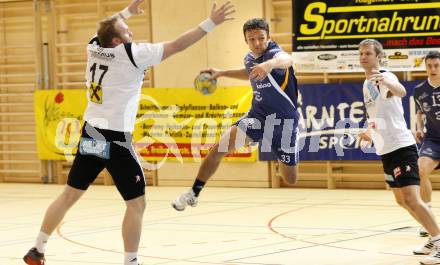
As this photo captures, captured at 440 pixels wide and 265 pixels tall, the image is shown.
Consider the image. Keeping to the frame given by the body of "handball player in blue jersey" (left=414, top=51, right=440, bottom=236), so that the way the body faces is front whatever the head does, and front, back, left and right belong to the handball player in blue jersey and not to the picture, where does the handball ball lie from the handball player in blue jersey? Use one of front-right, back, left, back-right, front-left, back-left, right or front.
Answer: front-right

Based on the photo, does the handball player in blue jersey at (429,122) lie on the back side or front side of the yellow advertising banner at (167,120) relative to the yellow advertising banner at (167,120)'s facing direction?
on the front side

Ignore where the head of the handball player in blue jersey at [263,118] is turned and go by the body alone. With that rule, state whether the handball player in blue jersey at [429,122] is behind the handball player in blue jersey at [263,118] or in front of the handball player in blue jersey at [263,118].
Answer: behind

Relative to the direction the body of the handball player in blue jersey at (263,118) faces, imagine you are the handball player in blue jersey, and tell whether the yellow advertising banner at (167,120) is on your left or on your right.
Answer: on your right

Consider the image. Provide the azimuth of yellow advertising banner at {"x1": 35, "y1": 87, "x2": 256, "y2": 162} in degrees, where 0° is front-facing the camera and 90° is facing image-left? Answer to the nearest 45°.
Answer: approximately 0°

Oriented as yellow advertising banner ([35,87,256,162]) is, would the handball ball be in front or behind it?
in front
